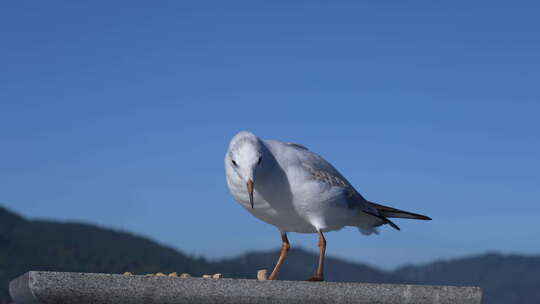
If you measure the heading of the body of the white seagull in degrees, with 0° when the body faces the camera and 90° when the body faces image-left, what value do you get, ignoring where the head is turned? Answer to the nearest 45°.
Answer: approximately 45°
